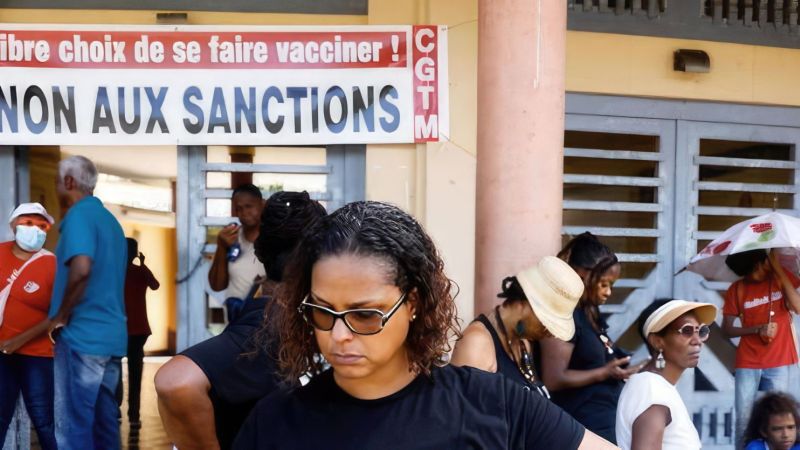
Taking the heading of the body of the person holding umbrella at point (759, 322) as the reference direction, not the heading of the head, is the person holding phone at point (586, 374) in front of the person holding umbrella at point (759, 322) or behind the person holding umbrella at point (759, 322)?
in front

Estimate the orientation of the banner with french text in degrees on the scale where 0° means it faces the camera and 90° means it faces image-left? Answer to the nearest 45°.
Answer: approximately 0°

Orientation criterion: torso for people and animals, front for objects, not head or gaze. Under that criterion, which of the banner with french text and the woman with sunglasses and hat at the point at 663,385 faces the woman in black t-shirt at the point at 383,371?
the banner with french text

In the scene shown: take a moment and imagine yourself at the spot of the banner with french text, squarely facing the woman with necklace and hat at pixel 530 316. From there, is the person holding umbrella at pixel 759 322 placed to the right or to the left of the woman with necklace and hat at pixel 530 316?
left
